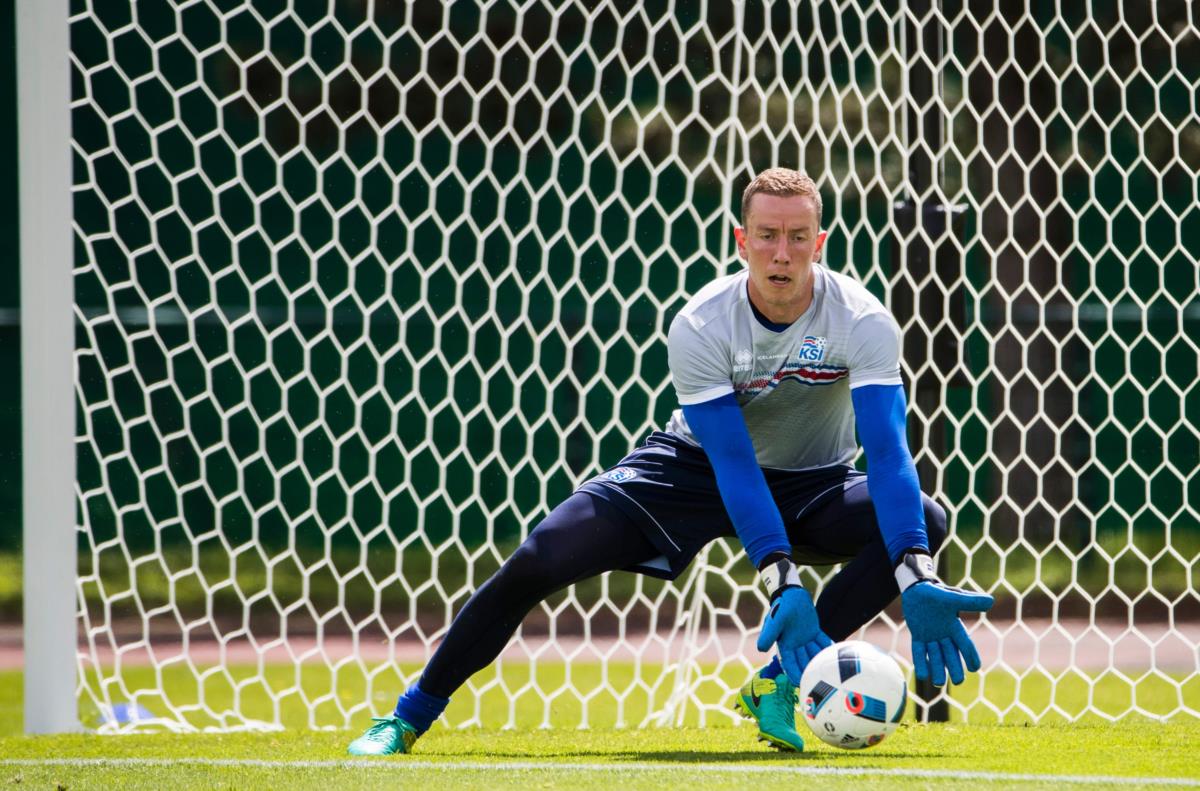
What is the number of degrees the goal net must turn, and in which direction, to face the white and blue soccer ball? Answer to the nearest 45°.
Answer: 0° — it already faces it

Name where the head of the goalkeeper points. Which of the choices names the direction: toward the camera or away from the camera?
toward the camera

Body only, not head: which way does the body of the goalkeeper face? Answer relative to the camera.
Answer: toward the camera

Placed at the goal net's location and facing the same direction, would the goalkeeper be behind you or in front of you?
in front

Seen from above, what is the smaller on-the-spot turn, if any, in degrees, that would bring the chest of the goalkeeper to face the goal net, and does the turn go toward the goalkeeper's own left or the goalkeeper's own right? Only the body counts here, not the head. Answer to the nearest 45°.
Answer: approximately 180°

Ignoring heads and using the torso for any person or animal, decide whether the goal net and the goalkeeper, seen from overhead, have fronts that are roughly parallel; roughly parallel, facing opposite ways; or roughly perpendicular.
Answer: roughly parallel

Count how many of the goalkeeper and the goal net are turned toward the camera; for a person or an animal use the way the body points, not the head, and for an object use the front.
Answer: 2

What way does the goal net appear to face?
toward the camera
